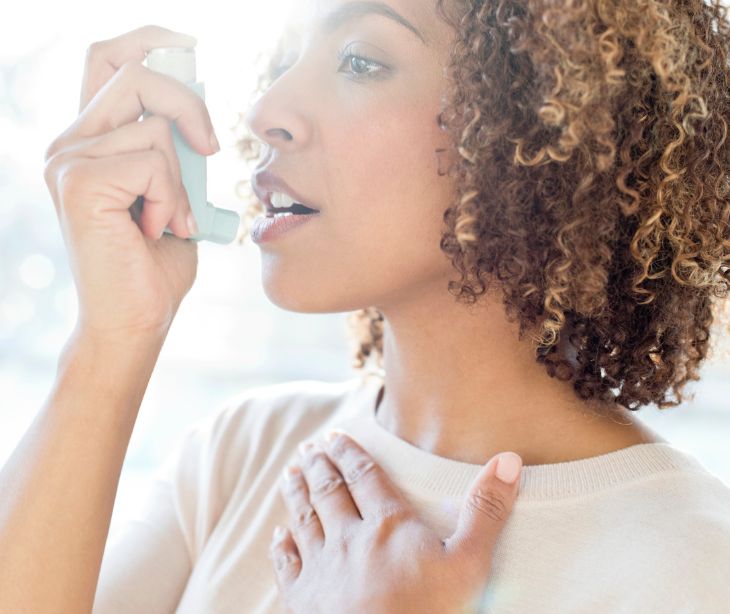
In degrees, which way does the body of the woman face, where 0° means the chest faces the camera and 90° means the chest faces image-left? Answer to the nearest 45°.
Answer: approximately 45°

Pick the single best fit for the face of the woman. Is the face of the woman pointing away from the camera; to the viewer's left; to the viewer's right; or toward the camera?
to the viewer's left
